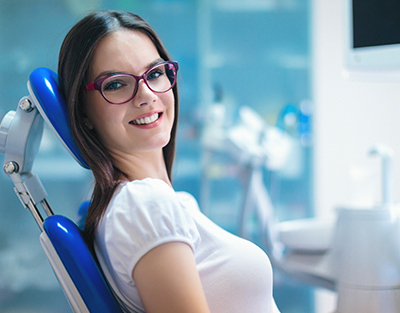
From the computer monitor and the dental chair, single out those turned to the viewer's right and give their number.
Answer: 1

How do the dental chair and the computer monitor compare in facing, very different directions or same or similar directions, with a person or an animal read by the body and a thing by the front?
very different directions

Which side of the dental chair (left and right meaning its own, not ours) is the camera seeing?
right

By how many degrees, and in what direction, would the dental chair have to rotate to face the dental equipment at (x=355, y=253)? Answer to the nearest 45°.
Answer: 0° — it already faces it

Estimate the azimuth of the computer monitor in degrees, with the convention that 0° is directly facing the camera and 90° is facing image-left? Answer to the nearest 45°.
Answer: approximately 45°

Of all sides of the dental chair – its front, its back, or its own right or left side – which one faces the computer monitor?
front

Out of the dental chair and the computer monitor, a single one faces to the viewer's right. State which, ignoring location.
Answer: the dental chair

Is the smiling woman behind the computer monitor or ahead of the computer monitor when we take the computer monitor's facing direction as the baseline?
ahead
